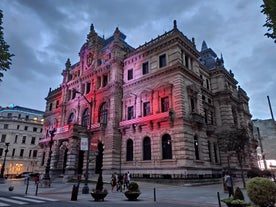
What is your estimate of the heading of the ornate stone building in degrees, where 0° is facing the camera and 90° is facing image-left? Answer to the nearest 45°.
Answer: approximately 45°

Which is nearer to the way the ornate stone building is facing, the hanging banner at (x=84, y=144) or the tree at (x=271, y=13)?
the hanging banner

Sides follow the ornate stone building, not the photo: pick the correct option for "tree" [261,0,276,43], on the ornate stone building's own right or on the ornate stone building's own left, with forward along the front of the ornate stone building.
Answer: on the ornate stone building's own left

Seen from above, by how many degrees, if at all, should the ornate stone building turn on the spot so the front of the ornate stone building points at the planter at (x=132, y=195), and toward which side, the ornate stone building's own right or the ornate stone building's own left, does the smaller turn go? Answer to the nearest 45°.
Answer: approximately 45° to the ornate stone building's own left

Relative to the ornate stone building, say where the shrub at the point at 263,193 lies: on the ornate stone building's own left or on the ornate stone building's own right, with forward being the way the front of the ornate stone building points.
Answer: on the ornate stone building's own left
